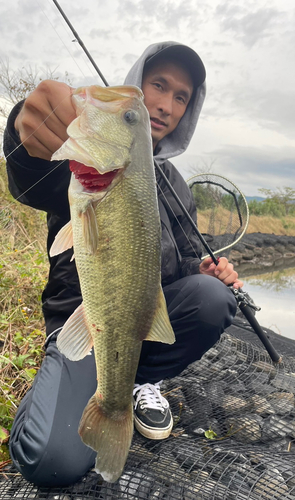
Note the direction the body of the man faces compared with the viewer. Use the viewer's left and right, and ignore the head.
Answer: facing the viewer
